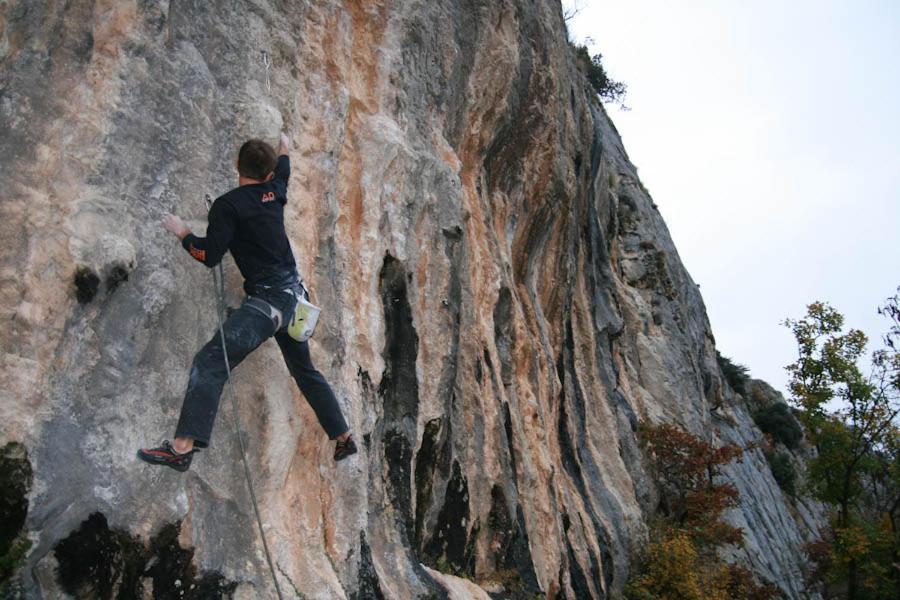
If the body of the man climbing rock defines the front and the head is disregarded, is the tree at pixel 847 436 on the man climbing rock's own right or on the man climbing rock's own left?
on the man climbing rock's own right

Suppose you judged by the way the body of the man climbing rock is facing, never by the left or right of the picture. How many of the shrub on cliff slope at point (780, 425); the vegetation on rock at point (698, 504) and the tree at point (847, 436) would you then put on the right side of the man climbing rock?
3

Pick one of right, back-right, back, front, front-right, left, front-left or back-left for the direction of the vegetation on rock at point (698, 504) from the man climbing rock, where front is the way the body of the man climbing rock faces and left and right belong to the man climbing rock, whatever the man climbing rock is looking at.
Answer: right

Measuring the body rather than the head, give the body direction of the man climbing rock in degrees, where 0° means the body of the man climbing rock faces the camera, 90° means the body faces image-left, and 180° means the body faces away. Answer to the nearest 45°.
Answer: approximately 135°

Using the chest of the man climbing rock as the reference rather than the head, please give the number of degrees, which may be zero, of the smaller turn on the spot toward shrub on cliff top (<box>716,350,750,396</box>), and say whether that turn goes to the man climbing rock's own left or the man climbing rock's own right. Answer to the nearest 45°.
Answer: approximately 90° to the man climbing rock's own right

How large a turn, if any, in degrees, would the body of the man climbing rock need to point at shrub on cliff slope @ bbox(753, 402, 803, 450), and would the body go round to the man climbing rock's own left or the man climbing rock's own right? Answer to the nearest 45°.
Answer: approximately 90° to the man climbing rock's own right

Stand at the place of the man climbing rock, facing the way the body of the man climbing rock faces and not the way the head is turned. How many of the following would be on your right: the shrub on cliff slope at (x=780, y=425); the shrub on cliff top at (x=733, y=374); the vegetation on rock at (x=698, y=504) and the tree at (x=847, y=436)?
4

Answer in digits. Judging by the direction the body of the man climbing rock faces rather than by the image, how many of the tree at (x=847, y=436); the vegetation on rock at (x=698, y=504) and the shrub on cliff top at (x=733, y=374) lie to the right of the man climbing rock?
3
